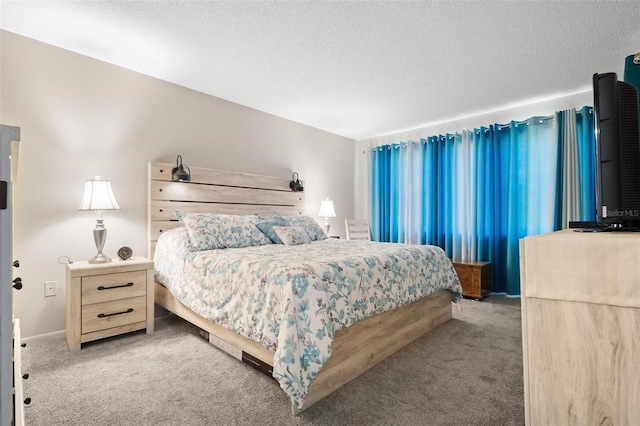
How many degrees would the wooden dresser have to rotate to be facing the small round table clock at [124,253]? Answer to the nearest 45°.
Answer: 0° — it already faces it

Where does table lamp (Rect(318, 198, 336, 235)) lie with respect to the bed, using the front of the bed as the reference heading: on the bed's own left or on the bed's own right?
on the bed's own left

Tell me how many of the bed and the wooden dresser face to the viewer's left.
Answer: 1

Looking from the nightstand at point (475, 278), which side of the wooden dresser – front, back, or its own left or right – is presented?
right

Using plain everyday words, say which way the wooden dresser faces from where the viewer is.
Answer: facing to the left of the viewer

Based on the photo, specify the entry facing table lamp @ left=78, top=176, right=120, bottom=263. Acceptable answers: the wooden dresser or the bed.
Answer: the wooden dresser

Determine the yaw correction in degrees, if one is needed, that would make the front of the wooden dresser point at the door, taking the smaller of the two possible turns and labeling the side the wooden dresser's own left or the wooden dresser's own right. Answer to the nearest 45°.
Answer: approximately 45° to the wooden dresser's own left

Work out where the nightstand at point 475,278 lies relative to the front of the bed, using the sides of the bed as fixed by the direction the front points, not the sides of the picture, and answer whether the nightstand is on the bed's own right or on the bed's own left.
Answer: on the bed's own left

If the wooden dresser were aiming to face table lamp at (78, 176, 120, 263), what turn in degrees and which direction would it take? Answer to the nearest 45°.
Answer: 0° — it already faces it

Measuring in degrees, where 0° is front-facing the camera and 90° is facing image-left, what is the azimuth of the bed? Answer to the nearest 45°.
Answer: approximately 315°

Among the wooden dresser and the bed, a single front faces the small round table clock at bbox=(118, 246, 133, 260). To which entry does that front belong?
the wooden dresser
